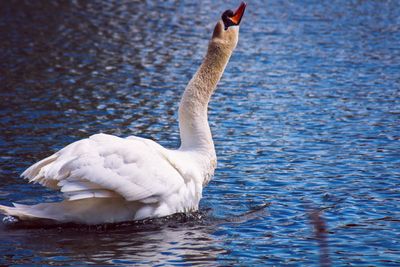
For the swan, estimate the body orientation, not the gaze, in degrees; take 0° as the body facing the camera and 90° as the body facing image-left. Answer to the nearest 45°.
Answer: approximately 270°
